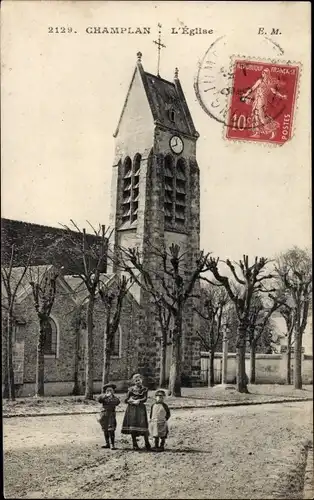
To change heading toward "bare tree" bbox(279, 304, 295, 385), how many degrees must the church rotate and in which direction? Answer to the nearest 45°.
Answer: approximately 45° to its left

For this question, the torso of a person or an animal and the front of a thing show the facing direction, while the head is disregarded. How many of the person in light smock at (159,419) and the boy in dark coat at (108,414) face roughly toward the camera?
2

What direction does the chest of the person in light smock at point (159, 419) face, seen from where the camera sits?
toward the camera

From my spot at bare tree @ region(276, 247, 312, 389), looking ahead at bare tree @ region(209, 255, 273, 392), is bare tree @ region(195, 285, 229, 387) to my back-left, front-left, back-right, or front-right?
front-right

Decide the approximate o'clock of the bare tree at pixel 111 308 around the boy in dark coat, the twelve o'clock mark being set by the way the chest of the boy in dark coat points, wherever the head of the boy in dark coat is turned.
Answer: The bare tree is roughly at 6 o'clock from the boy in dark coat.

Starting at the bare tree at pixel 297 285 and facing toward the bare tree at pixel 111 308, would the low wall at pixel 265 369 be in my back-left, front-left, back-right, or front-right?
front-right

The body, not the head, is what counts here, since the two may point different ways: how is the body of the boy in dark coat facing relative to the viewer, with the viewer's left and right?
facing the viewer

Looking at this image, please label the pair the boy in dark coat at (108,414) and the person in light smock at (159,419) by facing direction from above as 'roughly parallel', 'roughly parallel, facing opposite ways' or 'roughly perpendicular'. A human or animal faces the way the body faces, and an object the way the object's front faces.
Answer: roughly parallel

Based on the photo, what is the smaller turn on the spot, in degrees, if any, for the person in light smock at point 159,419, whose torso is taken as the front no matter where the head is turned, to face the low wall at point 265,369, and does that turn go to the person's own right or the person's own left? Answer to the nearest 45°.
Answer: approximately 135° to the person's own left
